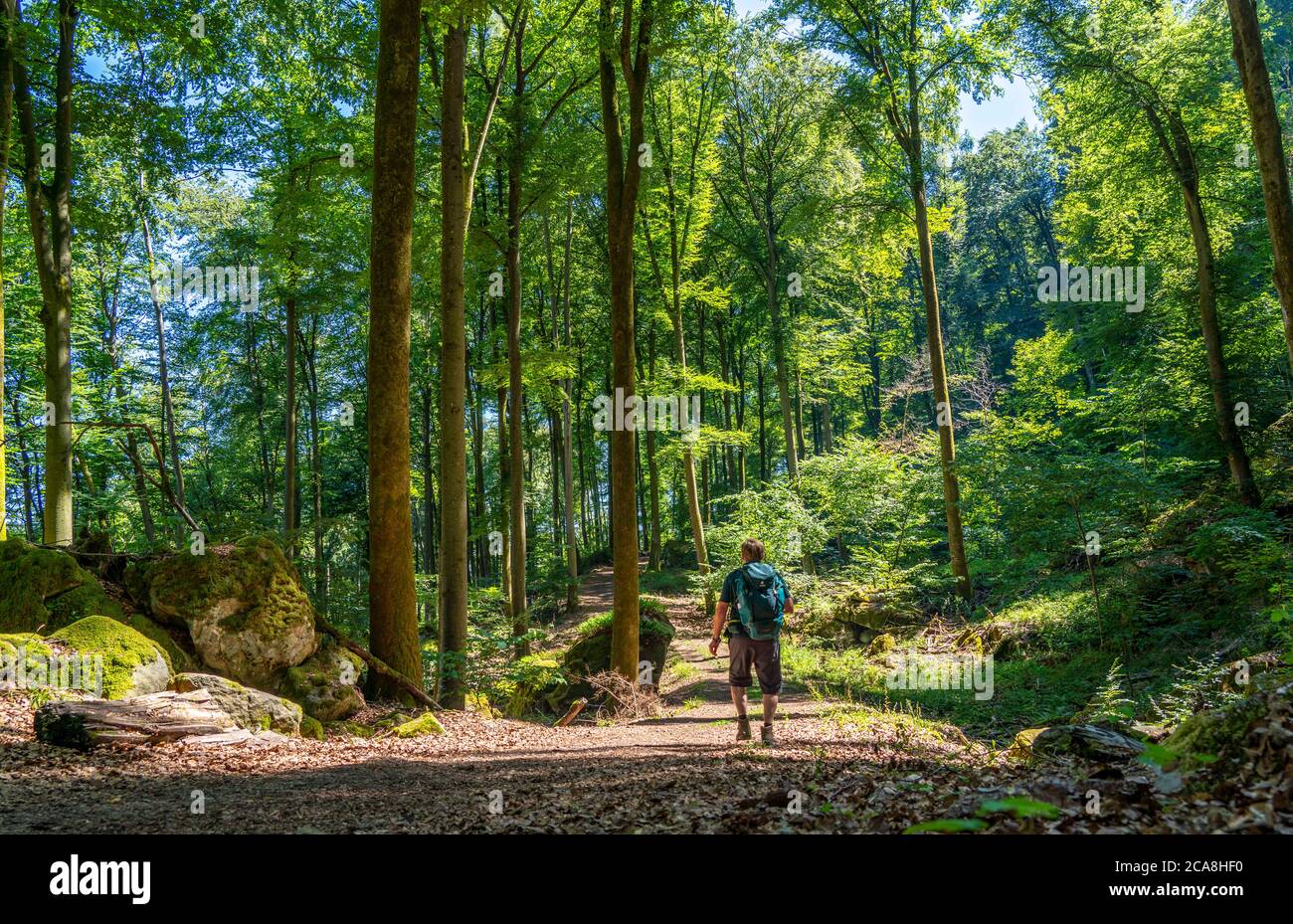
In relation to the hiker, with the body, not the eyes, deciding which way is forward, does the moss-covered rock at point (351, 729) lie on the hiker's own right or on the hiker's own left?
on the hiker's own left

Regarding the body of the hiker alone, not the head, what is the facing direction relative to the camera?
away from the camera

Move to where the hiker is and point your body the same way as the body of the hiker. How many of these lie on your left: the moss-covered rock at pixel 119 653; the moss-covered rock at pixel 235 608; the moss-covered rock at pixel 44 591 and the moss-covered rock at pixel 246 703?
4

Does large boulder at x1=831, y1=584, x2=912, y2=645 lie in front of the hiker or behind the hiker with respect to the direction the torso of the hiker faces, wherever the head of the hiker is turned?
in front

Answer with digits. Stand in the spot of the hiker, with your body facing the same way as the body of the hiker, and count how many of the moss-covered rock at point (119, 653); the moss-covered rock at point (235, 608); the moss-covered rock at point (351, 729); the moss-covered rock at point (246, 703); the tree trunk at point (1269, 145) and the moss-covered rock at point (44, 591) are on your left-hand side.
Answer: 5

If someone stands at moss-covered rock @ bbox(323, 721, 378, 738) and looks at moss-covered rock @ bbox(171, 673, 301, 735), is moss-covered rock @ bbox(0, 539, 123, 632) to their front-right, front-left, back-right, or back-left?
front-right

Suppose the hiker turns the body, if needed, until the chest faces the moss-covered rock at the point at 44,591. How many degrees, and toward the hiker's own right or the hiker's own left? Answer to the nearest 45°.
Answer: approximately 90° to the hiker's own left

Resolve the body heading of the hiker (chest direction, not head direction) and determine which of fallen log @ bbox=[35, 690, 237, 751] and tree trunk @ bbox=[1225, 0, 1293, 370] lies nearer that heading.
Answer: the tree trunk

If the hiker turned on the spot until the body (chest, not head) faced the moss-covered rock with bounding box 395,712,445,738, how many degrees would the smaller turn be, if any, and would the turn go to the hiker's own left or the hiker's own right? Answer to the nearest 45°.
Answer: approximately 90° to the hiker's own left

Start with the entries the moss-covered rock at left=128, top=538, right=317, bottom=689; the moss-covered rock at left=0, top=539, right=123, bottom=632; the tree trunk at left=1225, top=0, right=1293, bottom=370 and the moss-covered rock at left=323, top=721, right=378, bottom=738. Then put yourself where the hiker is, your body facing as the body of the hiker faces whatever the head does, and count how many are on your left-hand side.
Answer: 3

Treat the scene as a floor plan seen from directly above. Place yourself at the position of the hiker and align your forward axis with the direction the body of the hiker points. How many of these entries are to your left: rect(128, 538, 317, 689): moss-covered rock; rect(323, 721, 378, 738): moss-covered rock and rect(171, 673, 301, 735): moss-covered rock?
3

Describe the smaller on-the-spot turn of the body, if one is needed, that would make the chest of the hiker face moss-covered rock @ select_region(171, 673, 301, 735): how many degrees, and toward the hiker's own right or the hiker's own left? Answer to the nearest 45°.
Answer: approximately 90° to the hiker's own left

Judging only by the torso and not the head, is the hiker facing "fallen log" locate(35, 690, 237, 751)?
no

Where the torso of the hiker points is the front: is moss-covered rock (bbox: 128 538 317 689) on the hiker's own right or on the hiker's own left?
on the hiker's own left
